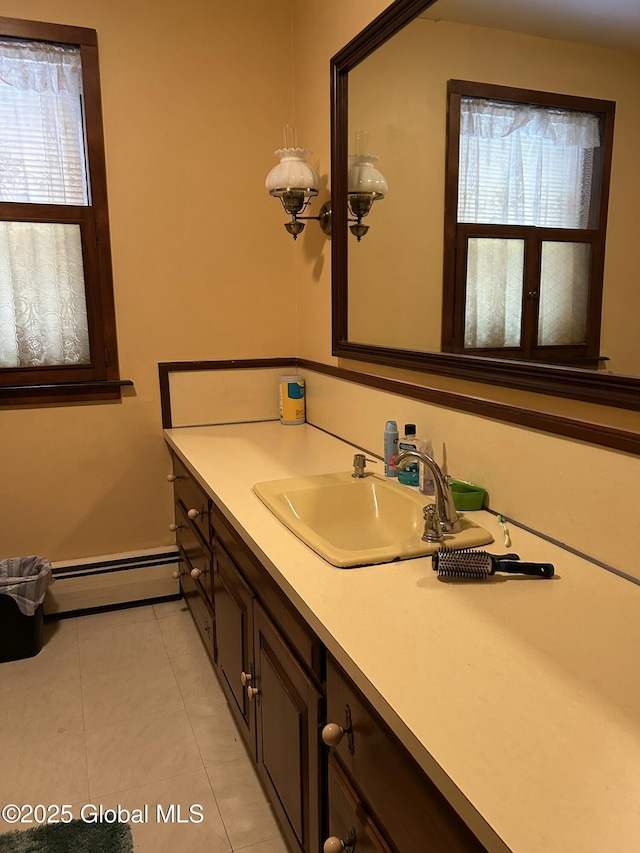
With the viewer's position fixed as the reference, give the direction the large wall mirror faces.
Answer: facing the viewer and to the left of the viewer

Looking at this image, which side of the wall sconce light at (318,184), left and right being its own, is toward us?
left

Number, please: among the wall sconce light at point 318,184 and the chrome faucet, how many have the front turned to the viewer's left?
2

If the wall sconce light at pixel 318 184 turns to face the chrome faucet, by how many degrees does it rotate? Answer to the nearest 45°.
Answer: approximately 90° to its left

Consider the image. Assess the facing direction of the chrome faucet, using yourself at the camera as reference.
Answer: facing to the left of the viewer

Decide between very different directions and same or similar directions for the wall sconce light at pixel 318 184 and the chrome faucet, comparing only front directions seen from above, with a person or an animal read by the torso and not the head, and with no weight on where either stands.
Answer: same or similar directions

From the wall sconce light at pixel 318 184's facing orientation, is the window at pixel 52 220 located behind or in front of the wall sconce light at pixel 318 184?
in front
